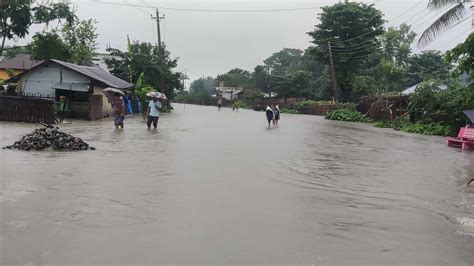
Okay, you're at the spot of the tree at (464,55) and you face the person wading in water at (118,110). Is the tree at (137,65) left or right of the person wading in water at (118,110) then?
right

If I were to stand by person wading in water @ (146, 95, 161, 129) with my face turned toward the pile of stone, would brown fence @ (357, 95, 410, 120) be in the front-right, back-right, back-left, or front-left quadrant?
back-left

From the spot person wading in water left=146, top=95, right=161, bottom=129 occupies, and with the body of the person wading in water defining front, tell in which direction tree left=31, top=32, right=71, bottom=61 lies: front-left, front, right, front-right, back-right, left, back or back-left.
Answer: back-right

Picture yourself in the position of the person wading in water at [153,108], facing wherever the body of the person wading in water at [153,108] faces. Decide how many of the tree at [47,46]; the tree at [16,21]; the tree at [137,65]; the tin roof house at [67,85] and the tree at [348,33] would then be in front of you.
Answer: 0
